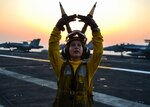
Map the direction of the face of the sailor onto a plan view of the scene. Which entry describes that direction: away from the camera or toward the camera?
toward the camera

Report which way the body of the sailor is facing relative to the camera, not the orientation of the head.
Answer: toward the camera
